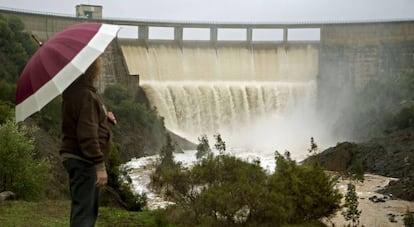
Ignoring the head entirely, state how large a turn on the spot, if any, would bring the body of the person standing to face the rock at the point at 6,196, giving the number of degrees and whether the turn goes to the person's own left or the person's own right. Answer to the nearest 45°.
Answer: approximately 90° to the person's own left

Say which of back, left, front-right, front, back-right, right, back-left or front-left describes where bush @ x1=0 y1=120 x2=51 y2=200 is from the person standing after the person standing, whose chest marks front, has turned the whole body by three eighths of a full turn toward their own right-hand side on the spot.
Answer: back-right

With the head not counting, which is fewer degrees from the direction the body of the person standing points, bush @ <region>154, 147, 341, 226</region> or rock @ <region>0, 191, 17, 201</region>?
the bush
